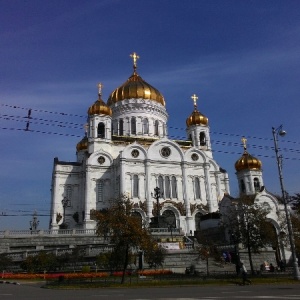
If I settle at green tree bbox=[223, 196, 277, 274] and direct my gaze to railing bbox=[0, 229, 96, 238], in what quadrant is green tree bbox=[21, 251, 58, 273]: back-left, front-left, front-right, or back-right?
front-left

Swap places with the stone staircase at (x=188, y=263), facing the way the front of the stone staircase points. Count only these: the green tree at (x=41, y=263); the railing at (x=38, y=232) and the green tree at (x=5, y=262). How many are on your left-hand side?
0

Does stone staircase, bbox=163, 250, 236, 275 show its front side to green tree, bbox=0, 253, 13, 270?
no

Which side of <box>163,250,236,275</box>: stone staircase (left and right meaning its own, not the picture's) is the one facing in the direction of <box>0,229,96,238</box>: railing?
right

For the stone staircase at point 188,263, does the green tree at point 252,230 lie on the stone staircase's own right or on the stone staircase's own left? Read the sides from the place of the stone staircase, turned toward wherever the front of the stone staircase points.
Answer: on the stone staircase's own left

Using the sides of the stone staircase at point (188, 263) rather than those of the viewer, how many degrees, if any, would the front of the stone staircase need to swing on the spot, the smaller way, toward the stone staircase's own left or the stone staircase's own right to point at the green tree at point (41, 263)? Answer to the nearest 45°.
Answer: approximately 90° to the stone staircase's own right

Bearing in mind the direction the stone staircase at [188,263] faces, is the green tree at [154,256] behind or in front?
in front

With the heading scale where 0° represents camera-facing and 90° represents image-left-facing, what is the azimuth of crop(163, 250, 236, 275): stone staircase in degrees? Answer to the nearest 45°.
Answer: approximately 0°

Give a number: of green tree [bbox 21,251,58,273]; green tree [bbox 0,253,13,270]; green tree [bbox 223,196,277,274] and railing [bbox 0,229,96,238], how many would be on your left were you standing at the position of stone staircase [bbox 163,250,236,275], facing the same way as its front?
1

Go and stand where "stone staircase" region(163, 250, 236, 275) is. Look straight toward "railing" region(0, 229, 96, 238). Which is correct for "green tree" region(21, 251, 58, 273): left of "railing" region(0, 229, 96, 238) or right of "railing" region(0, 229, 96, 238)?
left
